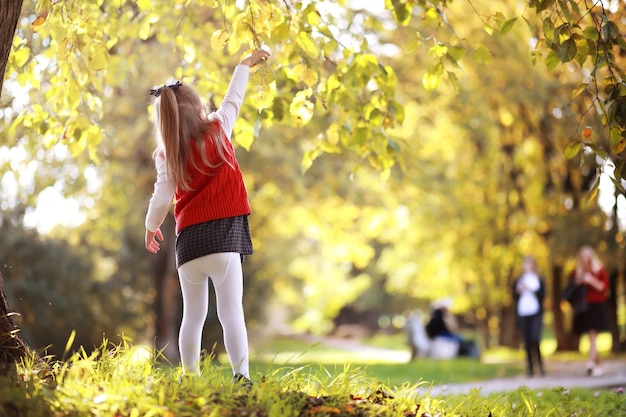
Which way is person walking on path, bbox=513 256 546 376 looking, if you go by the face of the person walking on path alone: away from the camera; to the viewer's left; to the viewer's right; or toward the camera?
toward the camera

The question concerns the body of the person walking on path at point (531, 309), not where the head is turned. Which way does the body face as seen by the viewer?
toward the camera

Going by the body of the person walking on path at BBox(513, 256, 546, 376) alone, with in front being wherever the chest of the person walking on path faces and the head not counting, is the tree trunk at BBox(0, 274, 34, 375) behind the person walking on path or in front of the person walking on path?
in front

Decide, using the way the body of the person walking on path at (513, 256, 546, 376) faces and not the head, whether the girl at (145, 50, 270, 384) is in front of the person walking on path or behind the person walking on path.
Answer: in front

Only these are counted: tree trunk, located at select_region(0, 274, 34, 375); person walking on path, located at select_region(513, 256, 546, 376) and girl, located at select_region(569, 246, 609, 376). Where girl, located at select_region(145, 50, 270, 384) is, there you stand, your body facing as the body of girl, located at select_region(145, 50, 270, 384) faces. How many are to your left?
1

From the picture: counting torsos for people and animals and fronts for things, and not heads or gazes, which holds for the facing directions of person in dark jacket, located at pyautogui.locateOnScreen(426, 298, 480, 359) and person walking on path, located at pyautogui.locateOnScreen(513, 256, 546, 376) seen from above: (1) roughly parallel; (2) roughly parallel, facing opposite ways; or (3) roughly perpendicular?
roughly perpendicular

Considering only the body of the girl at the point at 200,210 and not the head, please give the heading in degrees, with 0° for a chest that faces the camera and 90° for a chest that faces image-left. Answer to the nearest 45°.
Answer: approximately 180°

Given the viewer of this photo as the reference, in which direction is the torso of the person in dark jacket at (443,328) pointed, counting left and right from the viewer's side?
facing to the right of the viewer

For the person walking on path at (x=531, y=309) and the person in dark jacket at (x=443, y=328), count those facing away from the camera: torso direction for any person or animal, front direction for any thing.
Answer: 0

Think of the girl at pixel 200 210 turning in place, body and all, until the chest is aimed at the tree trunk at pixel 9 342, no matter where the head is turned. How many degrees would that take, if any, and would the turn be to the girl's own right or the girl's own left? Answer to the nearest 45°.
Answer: approximately 90° to the girl's own left

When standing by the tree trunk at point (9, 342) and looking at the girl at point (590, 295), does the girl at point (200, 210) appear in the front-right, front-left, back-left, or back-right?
front-right

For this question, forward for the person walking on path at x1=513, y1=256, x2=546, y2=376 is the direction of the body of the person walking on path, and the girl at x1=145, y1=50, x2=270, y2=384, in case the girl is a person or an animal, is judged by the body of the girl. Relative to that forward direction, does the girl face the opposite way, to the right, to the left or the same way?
the opposite way

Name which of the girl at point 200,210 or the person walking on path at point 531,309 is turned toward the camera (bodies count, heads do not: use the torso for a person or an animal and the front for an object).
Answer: the person walking on path

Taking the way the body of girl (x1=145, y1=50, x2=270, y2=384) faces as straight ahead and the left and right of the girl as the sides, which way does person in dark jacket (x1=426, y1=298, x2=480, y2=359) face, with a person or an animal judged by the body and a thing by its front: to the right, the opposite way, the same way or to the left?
to the right

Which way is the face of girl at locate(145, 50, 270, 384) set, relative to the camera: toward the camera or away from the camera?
away from the camera

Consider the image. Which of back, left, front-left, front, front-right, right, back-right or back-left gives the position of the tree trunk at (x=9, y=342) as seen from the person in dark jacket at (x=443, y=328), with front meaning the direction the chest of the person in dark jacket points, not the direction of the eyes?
right
